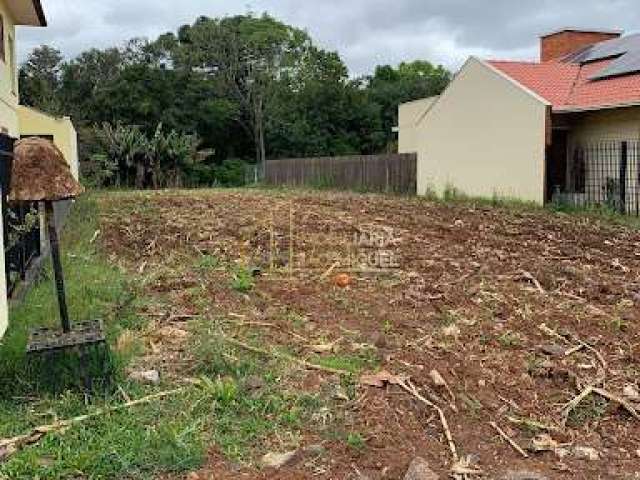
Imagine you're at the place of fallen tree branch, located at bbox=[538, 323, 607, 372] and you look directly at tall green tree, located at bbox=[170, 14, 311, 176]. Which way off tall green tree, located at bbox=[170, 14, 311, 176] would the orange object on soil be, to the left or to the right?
left

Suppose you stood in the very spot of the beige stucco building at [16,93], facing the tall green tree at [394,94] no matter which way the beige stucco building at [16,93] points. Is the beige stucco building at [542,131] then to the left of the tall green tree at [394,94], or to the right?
right

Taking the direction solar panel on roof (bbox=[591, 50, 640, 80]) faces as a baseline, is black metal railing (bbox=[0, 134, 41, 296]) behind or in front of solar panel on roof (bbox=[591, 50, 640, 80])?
in front

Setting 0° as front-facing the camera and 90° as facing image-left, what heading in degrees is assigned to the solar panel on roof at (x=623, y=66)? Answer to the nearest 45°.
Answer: approximately 0°

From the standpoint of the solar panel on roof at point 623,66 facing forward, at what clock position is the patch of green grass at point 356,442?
The patch of green grass is roughly at 12 o'clock from the solar panel on roof.

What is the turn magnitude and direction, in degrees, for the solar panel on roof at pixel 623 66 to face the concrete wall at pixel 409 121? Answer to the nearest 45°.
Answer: approximately 135° to its right

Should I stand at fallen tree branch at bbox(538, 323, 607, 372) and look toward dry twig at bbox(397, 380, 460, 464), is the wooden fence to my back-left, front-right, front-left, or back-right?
back-right

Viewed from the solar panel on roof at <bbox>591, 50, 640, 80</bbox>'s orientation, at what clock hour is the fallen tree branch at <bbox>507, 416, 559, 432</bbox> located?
The fallen tree branch is roughly at 12 o'clock from the solar panel on roof.

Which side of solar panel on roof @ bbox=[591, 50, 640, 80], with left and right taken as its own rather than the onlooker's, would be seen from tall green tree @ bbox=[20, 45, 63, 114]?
right
